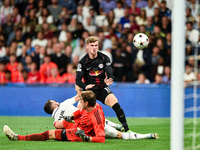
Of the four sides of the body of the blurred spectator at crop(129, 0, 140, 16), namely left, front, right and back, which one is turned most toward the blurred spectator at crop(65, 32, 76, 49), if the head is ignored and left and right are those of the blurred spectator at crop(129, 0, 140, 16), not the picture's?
right

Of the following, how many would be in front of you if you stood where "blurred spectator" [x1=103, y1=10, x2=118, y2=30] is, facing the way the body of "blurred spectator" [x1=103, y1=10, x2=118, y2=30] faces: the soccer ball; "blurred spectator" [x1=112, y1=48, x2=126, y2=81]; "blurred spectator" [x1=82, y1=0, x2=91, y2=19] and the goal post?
3

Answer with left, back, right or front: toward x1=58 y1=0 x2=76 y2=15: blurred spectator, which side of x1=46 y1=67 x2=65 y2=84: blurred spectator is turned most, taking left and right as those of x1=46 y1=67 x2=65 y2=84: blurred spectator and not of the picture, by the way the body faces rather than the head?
back

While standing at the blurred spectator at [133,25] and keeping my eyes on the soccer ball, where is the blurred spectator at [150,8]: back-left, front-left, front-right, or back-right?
back-left

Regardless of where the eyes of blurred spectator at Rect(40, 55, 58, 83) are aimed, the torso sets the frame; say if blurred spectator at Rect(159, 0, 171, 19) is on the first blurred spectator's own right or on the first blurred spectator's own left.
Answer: on the first blurred spectator's own left

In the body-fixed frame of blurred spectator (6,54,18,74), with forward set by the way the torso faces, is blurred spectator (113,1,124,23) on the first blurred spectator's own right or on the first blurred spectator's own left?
on the first blurred spectator's own left

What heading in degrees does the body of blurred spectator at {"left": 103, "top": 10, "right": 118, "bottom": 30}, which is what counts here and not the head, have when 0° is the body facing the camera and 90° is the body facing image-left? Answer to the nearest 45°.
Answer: approximately 0°

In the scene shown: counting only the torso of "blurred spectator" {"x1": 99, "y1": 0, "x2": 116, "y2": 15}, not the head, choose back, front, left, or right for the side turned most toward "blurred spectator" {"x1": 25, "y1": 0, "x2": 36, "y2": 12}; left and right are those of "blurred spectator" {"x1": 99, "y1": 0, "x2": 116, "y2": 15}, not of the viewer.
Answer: right
